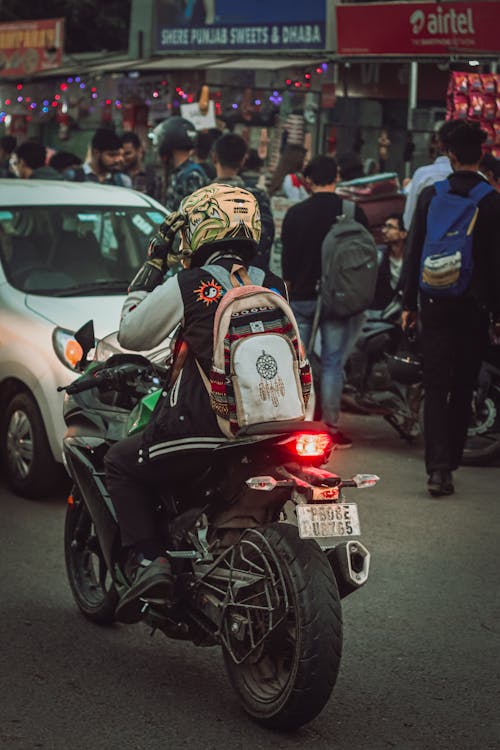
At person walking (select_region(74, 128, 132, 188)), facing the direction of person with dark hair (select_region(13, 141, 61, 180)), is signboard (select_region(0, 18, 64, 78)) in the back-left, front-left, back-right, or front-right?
front-right

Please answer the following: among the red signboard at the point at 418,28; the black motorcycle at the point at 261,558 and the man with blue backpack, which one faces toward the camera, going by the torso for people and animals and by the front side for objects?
the red signboard

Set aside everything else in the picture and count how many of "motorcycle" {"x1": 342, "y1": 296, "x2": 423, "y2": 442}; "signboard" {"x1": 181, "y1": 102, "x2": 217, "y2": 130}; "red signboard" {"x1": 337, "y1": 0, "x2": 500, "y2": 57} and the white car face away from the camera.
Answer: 0

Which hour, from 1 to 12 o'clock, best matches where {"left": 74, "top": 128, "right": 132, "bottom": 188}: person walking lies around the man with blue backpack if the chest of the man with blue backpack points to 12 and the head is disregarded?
The person walking is roughly at 11 o'clock from the man with blue backpack.

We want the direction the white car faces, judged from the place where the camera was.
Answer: facing the viewer and to the right of the viewer

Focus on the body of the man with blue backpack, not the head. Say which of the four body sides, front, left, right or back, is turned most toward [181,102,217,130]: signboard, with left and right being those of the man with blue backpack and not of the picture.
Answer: front

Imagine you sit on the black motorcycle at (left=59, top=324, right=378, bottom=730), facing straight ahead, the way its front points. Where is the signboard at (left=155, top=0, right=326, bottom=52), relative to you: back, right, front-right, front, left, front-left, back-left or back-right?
front-right

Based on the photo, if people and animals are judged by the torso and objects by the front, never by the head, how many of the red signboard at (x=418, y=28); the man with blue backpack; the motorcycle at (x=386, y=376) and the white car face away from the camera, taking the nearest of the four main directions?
1

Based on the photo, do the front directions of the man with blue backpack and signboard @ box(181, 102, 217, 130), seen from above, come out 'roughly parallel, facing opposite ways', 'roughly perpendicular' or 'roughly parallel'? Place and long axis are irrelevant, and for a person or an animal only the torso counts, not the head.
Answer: roughly parallel, facing opposite ways

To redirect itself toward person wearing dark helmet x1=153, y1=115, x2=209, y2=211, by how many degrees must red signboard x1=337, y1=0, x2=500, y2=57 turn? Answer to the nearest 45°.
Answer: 0° — it already faces them

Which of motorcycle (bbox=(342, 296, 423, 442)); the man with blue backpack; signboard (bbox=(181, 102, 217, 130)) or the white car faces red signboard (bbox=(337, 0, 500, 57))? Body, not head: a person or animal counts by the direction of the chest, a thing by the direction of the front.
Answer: the man with blue backpack

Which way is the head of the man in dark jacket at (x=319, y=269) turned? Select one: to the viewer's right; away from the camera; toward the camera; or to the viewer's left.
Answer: away from the camera

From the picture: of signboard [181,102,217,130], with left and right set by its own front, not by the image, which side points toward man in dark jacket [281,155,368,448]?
front

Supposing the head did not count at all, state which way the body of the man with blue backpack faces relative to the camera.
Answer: away from the camera

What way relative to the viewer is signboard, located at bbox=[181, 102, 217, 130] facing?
toward the camera

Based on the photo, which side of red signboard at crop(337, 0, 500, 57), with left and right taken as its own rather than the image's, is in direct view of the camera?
front

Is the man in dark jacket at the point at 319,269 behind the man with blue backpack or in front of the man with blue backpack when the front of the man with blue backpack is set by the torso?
in front
